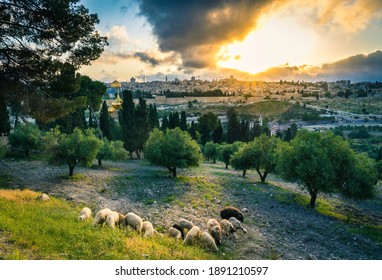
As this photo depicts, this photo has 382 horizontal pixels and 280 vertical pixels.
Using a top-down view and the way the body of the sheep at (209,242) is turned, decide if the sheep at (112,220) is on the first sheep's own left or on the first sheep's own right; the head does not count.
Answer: on the first sheep's own right

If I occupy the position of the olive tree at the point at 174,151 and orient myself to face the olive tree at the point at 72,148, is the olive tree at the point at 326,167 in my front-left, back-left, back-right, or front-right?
back-left
